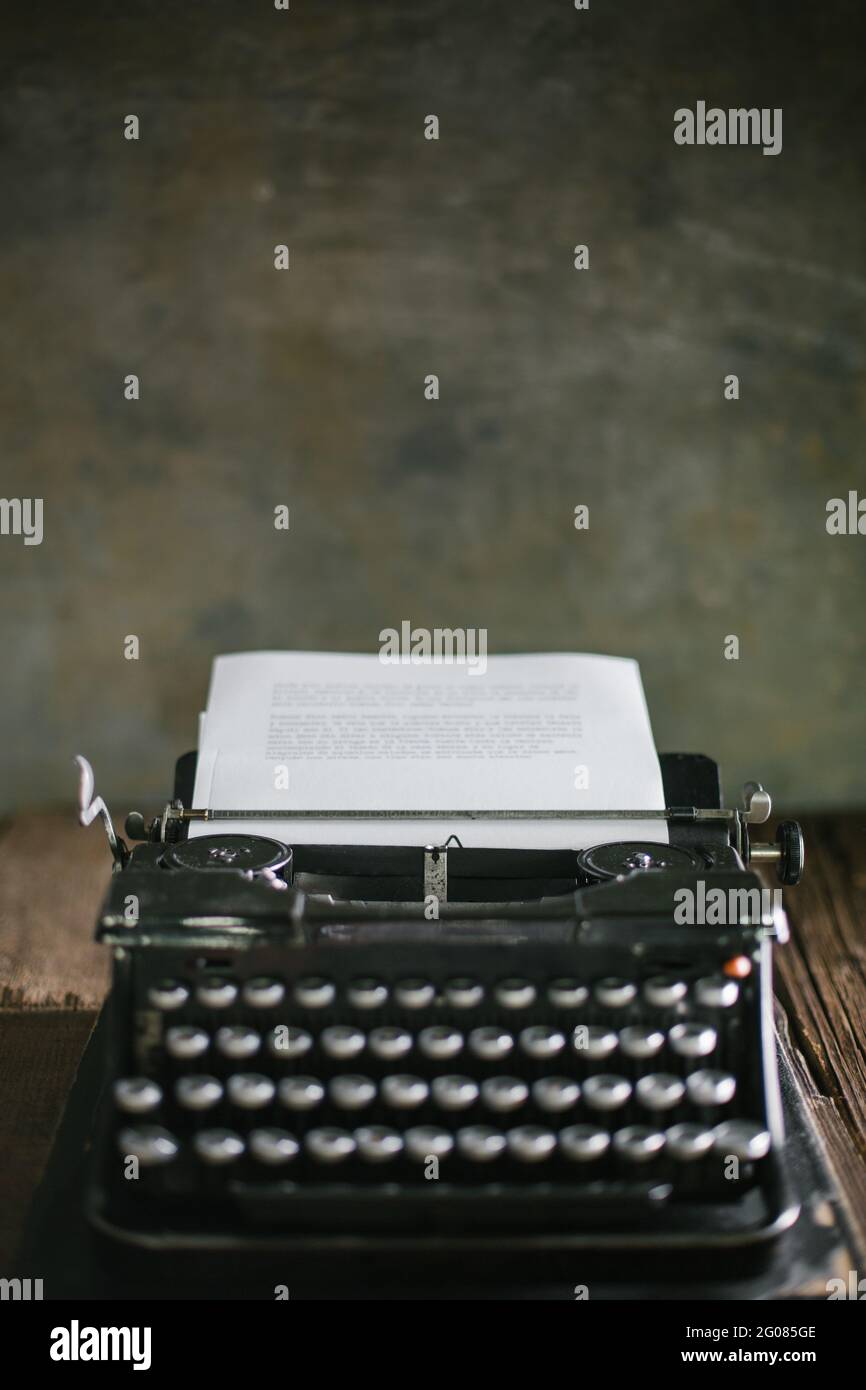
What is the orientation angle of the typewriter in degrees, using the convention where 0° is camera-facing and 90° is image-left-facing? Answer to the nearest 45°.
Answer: approximately 0°
